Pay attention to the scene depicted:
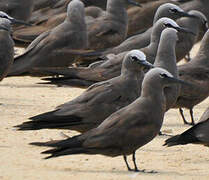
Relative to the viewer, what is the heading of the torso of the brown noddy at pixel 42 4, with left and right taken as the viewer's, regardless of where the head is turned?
facing to the right of the viewer

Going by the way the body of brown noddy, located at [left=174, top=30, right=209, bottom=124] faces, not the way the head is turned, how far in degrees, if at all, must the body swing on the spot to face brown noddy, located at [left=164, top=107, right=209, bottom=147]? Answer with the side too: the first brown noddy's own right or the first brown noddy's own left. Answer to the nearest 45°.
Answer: approximately 90° to the first brown noddy's own right

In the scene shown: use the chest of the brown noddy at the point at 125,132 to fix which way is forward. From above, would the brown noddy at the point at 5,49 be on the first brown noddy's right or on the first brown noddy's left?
on the first brown noddy's left

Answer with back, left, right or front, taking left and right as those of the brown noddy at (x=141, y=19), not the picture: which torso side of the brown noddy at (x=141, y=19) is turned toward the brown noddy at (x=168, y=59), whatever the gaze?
right

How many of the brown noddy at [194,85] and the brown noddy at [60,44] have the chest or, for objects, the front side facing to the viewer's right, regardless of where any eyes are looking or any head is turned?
2

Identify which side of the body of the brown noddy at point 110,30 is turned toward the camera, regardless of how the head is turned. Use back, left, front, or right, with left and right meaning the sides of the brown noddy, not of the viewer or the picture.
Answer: right

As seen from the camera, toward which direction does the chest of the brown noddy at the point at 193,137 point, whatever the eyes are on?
to the viewer's right

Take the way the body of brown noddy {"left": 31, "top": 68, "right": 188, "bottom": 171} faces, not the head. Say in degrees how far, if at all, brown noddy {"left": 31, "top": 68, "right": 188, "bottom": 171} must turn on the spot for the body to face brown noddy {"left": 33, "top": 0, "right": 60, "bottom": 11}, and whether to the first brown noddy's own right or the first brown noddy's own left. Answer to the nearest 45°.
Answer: approximately 90° to the first brown noddy's own left

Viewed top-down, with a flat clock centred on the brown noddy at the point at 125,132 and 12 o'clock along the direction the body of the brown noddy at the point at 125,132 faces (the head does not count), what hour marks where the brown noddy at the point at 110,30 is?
the brown noddy at the point at 110,30 is roughly at 9 o'clock from the brown noddy at the point at 125,132.

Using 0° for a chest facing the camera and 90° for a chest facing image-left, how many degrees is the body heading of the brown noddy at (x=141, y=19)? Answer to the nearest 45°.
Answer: approximately 270°

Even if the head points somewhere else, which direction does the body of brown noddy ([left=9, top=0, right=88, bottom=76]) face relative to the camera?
to the viewer's right
